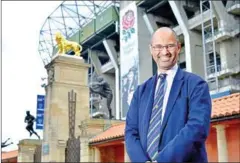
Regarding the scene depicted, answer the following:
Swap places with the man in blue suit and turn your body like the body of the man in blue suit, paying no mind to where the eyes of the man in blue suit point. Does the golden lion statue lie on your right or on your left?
on your right

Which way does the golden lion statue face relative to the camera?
to the viewer's left

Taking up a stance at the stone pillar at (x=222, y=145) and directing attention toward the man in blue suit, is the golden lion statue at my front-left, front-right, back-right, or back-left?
back-right

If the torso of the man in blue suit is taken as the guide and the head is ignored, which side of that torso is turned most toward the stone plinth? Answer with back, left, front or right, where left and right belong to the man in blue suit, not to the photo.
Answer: right

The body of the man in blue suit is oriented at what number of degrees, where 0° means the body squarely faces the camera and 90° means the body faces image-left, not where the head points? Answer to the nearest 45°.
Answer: approximately 45°

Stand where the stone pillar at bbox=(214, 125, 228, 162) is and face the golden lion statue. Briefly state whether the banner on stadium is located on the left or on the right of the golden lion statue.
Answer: right

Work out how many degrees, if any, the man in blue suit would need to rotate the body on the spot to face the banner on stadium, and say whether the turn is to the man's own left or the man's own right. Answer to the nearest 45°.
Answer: approximately 135° to the man's own right
